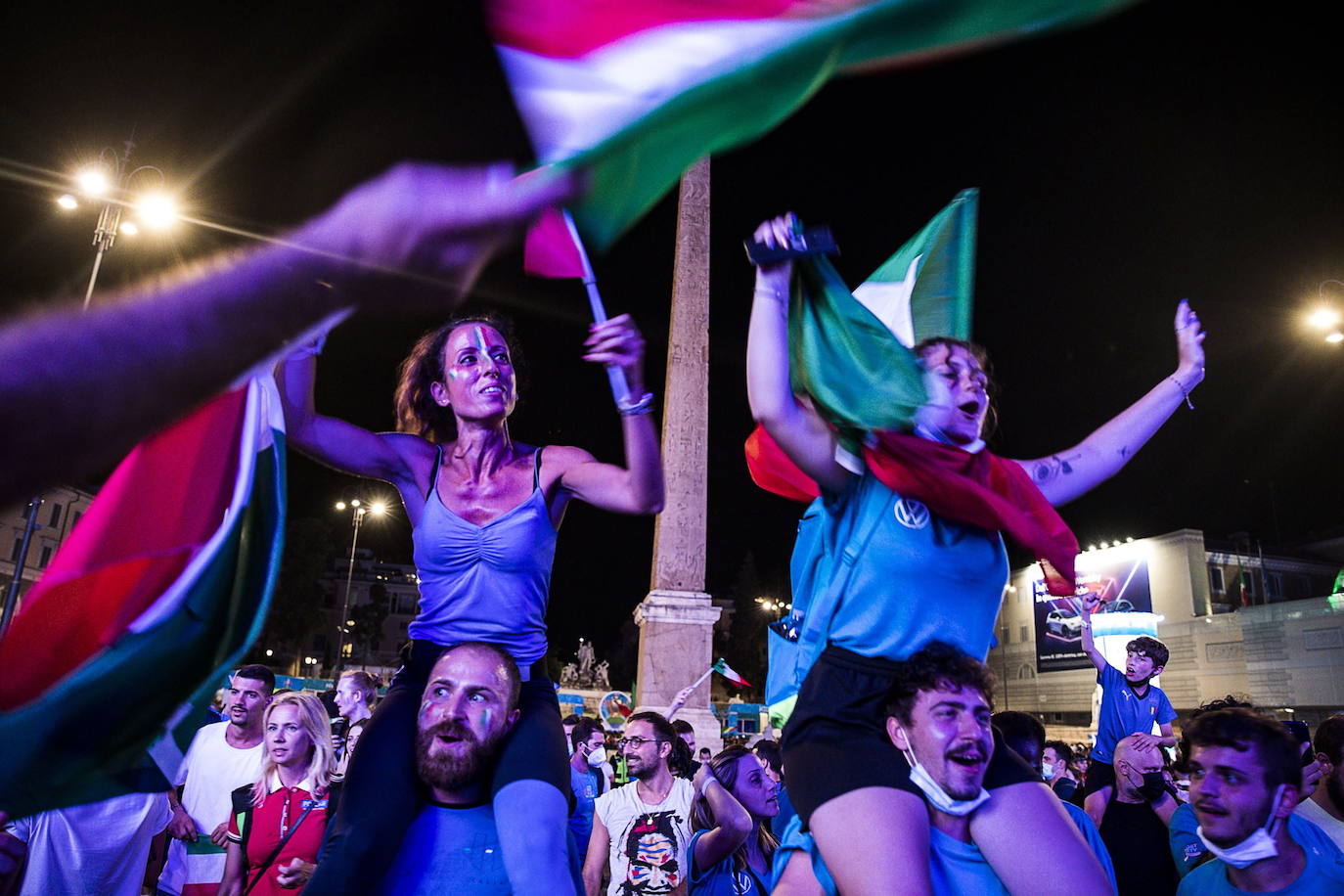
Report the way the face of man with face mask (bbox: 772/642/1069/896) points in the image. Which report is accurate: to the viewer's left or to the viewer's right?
to the viewer's right

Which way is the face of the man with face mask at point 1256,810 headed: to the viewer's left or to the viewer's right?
to the viewer's left

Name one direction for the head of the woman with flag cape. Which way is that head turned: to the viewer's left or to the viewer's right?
to the viewer's right

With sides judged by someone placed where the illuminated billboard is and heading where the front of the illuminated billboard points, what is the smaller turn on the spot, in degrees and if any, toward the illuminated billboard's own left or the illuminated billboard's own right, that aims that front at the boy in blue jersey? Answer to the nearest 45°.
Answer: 0° — it already faces them

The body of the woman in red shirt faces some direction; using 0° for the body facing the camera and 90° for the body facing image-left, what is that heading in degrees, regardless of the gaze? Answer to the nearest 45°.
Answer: approximately 0°

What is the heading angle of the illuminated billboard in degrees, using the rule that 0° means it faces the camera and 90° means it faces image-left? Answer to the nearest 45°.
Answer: approximately 0°

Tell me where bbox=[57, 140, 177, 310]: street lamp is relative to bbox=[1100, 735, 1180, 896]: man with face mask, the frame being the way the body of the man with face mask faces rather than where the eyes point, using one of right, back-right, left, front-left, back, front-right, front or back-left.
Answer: back-right

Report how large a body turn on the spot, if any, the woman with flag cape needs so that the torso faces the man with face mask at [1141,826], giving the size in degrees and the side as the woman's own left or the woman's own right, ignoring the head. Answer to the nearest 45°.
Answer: approximately 135° to the woman's own left

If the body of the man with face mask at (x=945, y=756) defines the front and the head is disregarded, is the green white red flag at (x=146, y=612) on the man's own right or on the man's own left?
on the man's own right

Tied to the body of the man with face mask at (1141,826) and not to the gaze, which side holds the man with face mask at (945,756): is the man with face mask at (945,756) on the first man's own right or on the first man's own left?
on the first man's own right

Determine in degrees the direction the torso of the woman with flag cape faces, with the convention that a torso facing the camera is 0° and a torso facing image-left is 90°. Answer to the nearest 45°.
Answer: approximately 315°

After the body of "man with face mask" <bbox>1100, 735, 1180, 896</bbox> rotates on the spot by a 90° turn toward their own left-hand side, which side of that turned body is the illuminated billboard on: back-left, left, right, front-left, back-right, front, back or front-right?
front-left
